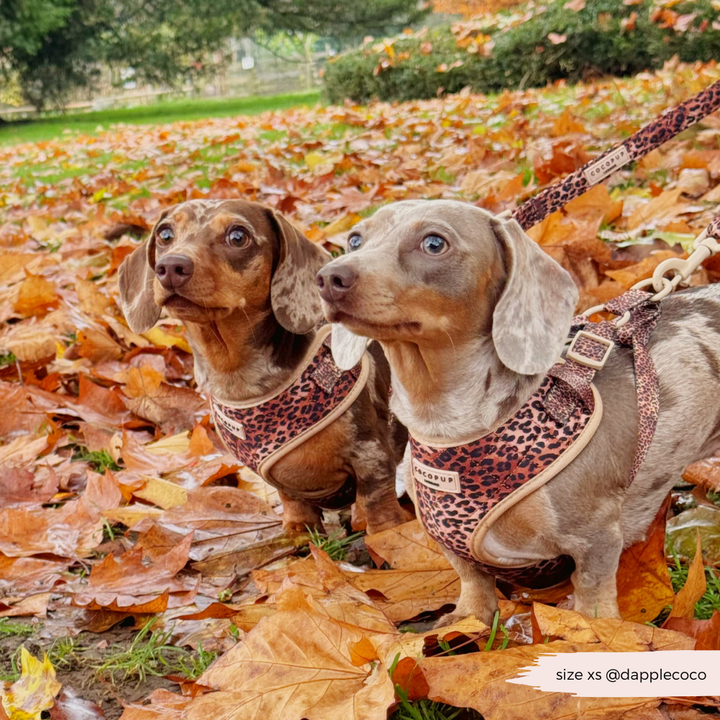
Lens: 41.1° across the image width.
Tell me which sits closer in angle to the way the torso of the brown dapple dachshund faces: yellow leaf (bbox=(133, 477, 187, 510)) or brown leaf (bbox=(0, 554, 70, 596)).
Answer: the brown leaf

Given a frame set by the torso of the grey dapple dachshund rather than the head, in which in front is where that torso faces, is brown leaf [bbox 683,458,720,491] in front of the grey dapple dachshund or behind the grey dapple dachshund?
behind

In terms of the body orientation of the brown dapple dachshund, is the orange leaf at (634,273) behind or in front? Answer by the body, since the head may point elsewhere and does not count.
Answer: behind

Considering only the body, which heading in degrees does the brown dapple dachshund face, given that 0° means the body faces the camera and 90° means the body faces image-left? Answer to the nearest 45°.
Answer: approximately 45°

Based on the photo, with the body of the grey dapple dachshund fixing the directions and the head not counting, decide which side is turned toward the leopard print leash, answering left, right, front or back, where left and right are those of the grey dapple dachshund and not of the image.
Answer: back

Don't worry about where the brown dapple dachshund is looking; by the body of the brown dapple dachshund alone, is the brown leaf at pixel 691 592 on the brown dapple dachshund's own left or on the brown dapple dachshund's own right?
on the brown dapple dachshund's own left

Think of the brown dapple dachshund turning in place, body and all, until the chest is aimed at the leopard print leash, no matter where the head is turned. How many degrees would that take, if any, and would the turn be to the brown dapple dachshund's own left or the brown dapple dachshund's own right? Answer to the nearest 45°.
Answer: approximately 135° to the brown dapple dachshund's own left

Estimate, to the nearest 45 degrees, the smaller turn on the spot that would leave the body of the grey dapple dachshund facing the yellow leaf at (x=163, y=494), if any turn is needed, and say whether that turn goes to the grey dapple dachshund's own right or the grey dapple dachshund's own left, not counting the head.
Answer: approximately 90° to the grey dapple dachshund's own right

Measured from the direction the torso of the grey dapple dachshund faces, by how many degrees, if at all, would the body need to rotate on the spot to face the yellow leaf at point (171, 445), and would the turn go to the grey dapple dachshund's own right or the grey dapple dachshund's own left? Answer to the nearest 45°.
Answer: approximately 90° to the grey dapple dachshund's own right

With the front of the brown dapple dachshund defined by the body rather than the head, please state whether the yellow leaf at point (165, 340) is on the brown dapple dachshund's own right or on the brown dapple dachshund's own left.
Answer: on the brown dapple dachshund's own right

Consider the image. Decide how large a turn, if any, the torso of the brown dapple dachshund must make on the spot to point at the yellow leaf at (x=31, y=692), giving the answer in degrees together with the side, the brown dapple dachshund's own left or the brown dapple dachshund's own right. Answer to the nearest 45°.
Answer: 0° — it already faces it
